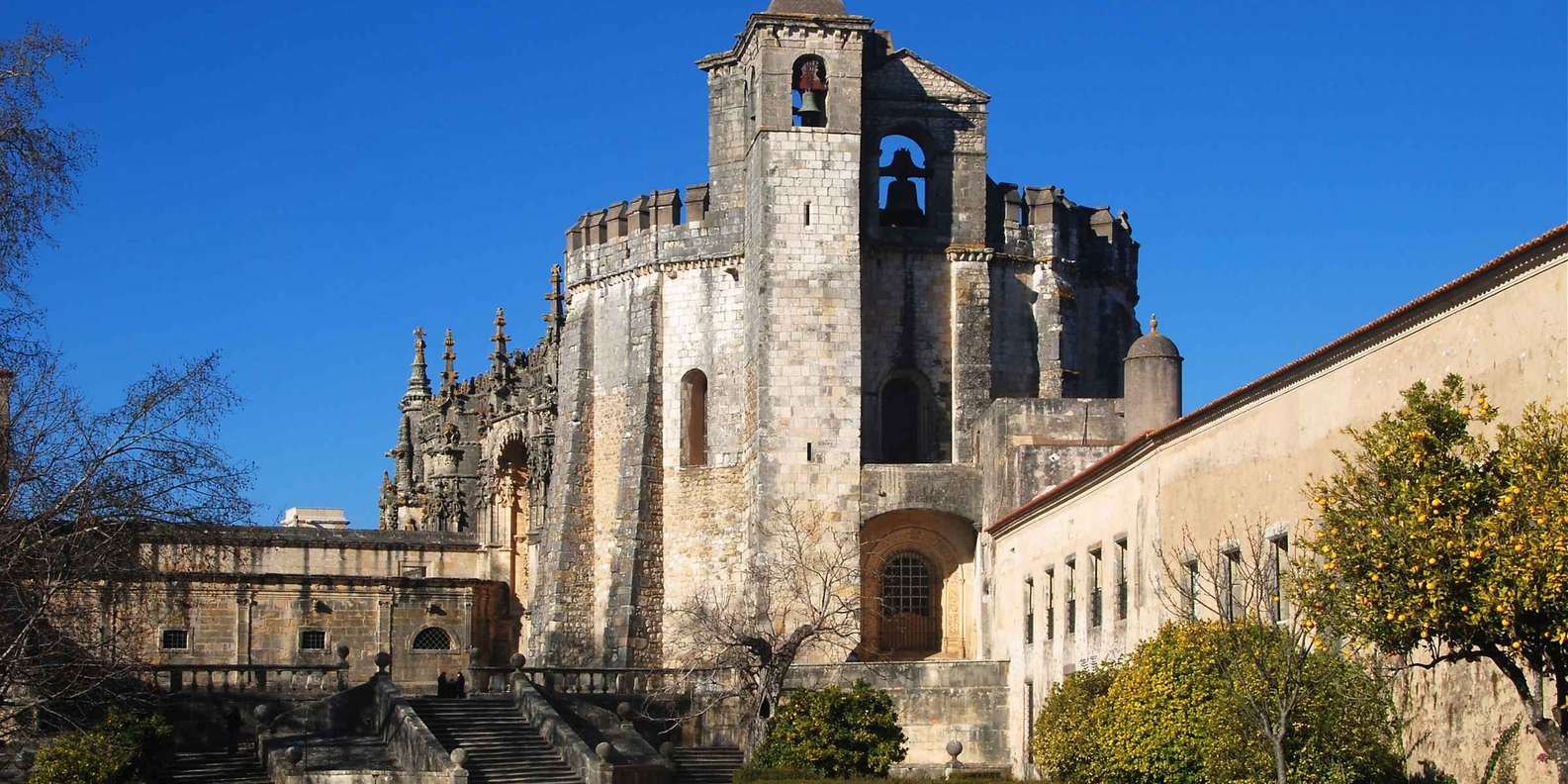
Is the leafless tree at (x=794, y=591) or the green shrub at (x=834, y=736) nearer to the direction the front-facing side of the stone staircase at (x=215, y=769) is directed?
the green shrub

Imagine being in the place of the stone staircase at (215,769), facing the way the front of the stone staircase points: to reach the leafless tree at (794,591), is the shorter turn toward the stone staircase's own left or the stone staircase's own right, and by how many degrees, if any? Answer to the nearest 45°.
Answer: approximately 135° to the stone staircase's own left

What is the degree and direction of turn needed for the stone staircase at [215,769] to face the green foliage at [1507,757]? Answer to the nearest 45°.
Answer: approximately 45° to its left

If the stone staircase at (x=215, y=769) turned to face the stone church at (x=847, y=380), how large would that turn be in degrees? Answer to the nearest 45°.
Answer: approximately 135° to its left

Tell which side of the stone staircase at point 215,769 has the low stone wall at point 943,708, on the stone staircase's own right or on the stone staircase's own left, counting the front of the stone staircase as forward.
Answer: on the stone staircase's own left

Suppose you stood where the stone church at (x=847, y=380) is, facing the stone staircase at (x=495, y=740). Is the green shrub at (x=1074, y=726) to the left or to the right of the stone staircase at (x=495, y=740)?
left

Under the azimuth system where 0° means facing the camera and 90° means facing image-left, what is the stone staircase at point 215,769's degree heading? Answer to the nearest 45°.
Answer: approximately 0°

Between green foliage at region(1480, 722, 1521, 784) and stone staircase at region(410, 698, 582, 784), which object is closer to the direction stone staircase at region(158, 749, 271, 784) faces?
the green foliage

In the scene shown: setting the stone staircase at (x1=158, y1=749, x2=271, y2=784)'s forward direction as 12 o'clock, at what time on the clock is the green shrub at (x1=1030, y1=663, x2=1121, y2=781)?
The green shrub is roughly at 10 o'clock from the stone staircase.

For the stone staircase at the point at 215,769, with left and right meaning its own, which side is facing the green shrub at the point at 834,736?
left
